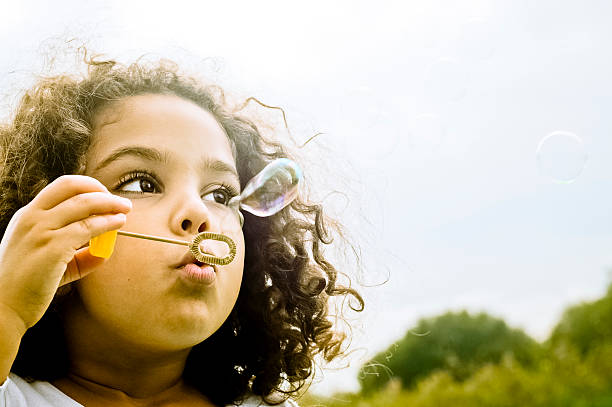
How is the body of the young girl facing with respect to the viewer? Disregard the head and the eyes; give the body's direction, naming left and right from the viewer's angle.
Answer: facing the viewer and to the right of the viewer

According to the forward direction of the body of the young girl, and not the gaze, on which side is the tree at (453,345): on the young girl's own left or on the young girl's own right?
on the young girl's own left

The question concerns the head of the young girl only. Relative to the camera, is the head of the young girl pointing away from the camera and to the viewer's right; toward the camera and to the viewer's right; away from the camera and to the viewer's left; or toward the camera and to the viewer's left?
toward the camera and to the viewer's right

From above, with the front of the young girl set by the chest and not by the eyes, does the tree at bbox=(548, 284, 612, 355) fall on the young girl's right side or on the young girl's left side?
on the young girl's left side
